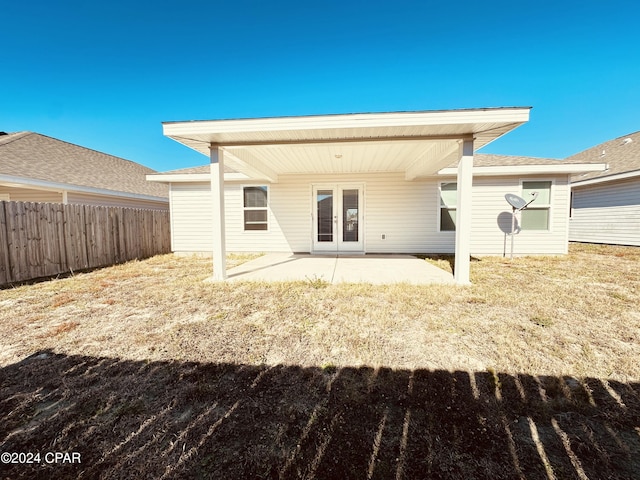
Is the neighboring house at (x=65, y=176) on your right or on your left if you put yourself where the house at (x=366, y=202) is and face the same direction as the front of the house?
on your left

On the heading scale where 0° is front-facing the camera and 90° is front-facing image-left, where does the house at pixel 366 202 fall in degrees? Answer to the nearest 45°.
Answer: approximately 180°

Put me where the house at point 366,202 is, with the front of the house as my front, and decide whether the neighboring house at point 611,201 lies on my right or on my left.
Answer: on my right

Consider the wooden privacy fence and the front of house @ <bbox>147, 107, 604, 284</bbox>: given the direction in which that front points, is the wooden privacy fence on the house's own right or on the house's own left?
on the house's own left

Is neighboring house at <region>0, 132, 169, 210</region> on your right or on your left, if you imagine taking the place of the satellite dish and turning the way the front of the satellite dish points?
on your right
